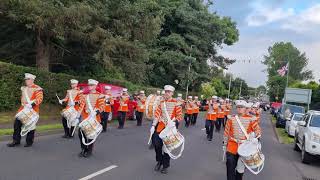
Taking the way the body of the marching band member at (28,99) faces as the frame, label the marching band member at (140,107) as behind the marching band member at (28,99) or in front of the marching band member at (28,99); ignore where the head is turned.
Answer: behind

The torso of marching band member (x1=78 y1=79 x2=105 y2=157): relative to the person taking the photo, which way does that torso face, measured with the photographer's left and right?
facing the viewer

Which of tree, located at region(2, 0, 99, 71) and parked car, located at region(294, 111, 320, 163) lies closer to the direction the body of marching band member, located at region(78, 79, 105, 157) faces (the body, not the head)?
the parked car

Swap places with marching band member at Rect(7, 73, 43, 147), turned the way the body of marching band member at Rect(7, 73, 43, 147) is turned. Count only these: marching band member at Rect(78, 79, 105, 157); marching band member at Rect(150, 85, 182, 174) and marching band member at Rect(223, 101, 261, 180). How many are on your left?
3

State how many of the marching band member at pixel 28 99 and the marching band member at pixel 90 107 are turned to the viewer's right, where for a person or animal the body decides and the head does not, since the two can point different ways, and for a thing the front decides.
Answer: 0

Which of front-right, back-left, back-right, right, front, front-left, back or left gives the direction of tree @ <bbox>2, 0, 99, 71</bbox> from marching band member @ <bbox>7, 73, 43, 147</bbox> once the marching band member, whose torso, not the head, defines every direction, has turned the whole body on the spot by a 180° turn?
front-left

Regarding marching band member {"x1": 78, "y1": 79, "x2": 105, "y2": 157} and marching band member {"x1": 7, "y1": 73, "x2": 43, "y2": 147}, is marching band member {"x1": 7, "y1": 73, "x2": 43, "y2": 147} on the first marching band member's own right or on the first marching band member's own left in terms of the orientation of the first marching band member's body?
on the first marching band member's own right

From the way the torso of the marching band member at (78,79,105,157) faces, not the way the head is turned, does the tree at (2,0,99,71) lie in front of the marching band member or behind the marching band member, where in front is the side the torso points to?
behind

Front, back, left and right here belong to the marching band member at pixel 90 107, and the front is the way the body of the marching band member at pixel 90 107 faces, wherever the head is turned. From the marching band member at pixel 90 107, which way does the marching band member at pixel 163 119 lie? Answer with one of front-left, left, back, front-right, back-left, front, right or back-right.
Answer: front-left

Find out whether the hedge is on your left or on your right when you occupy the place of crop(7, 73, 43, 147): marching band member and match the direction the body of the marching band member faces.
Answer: on your right

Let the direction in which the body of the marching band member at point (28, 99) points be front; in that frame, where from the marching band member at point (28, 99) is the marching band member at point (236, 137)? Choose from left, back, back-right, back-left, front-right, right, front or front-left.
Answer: left
